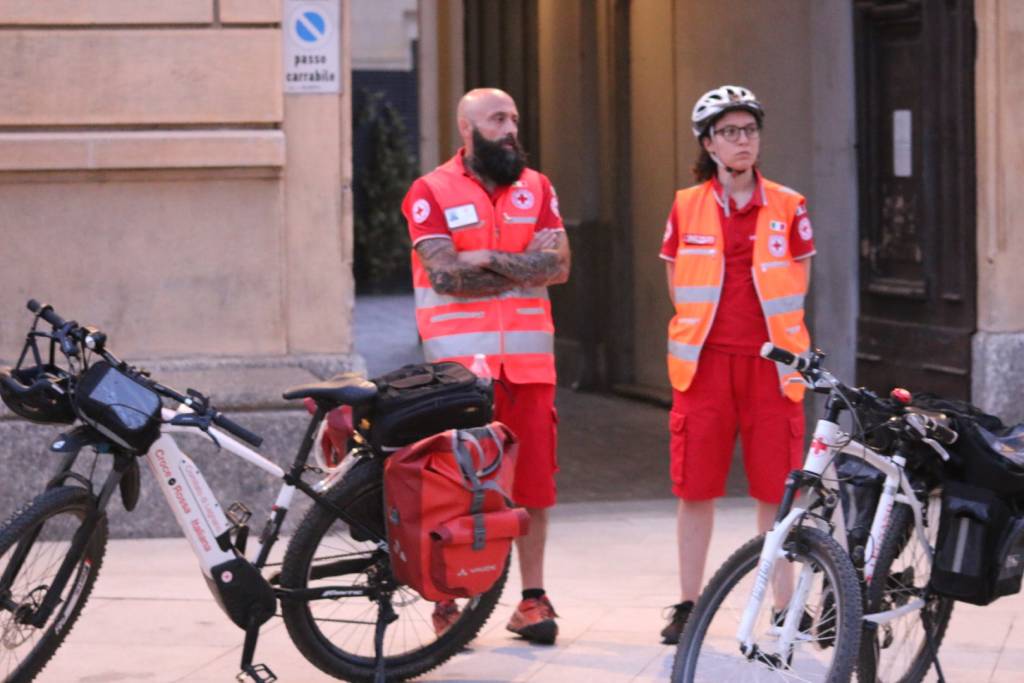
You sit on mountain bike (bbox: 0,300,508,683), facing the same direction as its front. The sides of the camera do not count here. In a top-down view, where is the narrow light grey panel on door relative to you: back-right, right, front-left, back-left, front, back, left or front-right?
back-right

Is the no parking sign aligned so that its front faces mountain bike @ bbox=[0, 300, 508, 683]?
yes

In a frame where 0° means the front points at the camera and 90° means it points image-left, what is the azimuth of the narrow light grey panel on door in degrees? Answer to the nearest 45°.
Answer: approximately 0°

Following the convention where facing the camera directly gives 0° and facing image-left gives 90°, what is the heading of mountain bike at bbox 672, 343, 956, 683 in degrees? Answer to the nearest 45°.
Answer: approximately 45°

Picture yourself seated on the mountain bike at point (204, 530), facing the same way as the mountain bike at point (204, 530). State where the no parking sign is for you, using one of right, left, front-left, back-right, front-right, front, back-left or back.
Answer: right

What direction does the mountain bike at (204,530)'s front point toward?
to the viewer's left

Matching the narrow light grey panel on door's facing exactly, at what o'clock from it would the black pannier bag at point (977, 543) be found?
The black pannier bag is roughly at 12 o'clock from the narrow light grey panel on door.

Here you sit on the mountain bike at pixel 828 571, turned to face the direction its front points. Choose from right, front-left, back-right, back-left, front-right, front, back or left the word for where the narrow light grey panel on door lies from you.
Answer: back-right

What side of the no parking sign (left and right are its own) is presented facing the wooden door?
left

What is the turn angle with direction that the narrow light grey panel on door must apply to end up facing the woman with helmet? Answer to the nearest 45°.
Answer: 0° — it already faces them

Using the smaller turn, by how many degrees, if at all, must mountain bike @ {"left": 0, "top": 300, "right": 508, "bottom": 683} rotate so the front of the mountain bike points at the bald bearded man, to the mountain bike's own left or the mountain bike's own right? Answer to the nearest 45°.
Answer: approximately 135° to the mountain bike's own right
